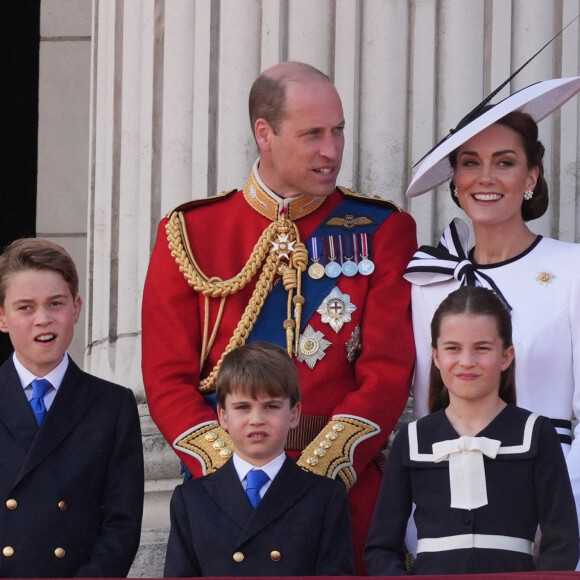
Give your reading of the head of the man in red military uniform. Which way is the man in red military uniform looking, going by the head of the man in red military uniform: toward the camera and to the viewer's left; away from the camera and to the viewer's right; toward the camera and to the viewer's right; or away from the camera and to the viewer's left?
toward the camera and to the viewer's right

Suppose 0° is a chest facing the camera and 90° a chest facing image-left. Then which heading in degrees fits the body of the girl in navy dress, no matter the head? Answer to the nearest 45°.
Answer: approximately 0°

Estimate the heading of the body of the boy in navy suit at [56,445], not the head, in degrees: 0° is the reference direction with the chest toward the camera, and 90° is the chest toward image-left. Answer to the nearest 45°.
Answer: approximately 0°

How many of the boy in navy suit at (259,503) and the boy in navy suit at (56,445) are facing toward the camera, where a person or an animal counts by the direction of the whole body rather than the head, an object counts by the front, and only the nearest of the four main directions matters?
2

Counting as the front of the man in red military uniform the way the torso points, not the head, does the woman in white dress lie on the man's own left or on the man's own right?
on the man's own left

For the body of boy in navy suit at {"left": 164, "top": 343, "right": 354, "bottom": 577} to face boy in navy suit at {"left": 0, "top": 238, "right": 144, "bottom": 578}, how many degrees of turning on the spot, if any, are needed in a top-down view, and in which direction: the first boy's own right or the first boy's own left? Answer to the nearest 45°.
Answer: approximately 90° to the first boy's own right
